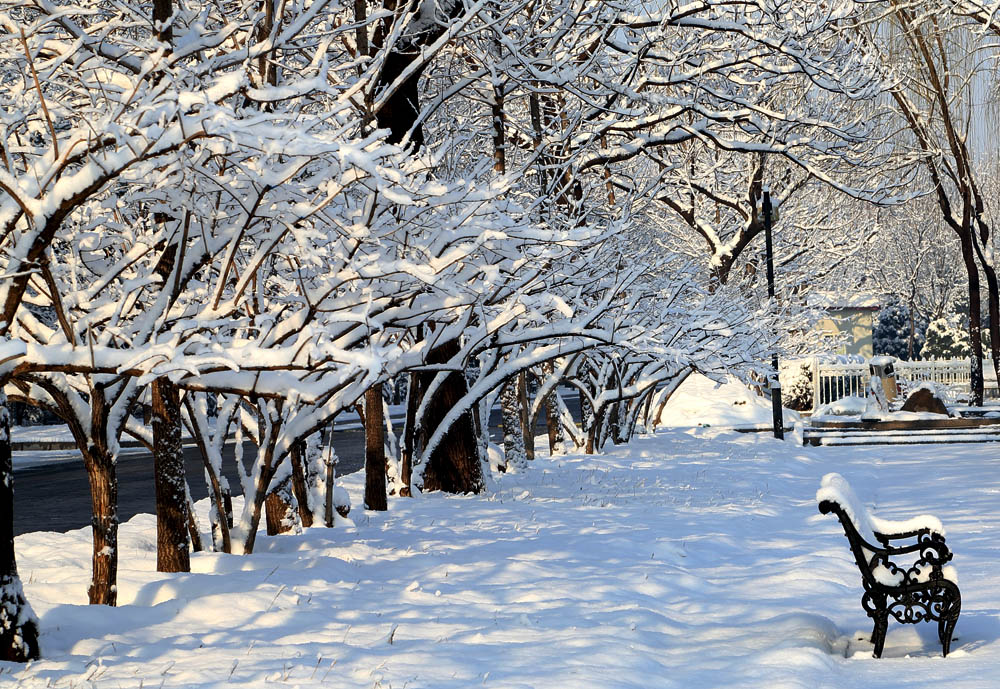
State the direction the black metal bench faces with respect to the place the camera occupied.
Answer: facing to the right of the viewer

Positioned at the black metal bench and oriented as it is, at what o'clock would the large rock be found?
The large rock is roughly at 9 o'clock from the black metal bench.

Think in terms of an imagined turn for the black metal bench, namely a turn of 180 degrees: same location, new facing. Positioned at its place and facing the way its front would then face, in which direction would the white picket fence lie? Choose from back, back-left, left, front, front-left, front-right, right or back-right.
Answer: right
